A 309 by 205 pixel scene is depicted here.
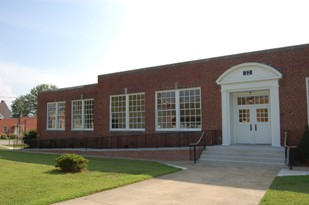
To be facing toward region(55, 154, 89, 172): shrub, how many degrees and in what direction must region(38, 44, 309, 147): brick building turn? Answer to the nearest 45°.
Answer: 0° — it already faces it

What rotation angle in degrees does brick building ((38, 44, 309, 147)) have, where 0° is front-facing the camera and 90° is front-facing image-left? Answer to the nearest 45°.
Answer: approximately 45°

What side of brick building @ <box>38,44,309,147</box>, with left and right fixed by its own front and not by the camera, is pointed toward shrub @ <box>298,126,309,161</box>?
left
